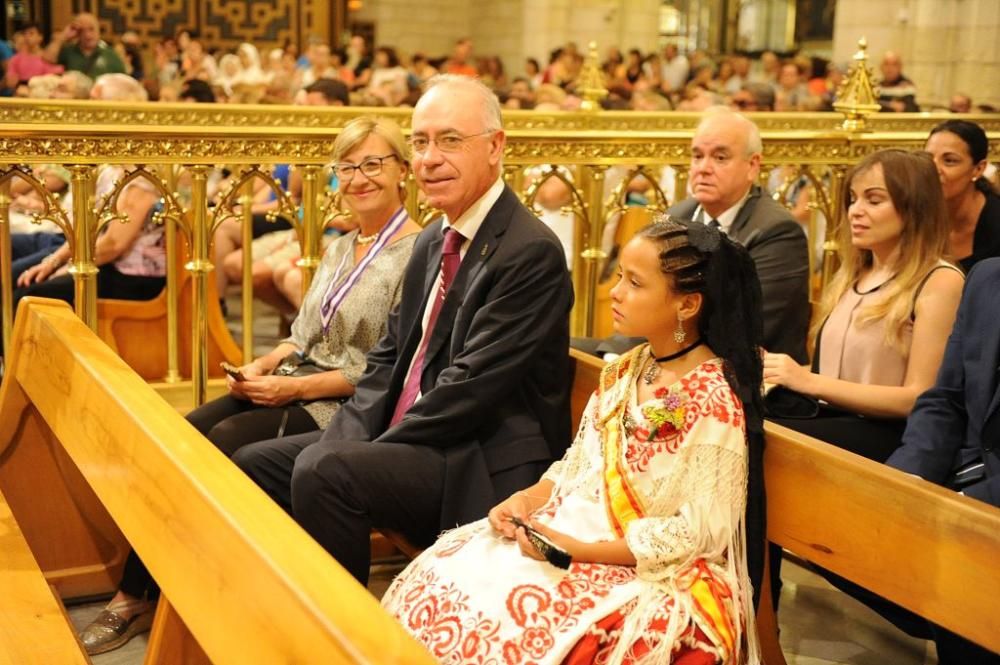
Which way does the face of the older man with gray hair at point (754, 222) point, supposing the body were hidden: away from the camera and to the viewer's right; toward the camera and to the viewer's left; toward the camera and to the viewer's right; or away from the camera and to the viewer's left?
toward the camera and to the viewer's left

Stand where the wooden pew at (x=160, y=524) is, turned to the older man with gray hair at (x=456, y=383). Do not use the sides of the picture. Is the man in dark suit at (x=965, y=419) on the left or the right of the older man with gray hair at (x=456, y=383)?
right

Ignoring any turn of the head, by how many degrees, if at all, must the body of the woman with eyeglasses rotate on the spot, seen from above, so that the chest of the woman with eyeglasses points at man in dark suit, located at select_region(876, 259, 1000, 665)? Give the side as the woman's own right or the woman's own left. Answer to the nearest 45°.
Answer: approximately 90° to the woman's own left

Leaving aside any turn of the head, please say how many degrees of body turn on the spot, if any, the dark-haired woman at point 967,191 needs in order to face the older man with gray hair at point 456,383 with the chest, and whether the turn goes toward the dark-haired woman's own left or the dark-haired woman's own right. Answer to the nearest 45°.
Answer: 0° — they already face them

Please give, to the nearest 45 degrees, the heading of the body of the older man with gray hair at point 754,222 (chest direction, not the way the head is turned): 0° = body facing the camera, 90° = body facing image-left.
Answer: approximately 45°

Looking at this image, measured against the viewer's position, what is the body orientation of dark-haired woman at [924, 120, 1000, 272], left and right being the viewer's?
facing the viewer and to the left of the viewer

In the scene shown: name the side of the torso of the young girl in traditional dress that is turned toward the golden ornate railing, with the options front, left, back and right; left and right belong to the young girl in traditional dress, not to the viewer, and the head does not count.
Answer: right

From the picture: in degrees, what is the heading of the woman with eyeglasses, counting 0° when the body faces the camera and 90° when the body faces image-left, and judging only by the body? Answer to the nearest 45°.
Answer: approximately 45°

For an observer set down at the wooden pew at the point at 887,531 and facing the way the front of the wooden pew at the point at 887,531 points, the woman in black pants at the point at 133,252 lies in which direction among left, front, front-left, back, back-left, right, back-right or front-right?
right

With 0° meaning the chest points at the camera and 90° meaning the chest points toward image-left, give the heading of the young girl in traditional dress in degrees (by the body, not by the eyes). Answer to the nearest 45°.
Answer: approximately 45°

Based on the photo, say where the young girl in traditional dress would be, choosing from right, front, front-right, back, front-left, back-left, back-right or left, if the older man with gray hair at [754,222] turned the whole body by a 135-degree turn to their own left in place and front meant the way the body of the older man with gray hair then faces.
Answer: right
